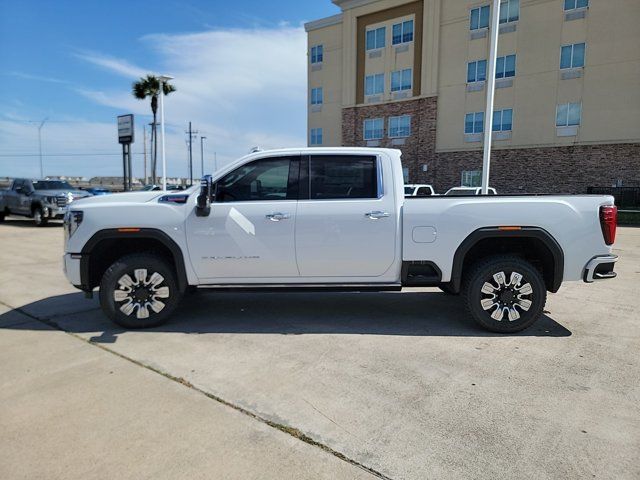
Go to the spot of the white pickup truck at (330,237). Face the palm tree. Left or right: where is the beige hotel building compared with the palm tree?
right

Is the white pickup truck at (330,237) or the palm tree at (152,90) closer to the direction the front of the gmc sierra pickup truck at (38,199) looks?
the white pickup truck

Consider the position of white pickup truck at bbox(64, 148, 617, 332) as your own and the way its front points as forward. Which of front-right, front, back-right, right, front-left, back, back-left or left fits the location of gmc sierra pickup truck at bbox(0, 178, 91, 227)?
front-right

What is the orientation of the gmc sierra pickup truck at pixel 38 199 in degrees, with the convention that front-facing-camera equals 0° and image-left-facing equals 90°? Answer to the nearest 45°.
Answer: approximately 315°

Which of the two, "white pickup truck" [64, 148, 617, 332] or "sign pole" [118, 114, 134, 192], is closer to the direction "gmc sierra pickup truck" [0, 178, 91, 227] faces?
the white pickup truck

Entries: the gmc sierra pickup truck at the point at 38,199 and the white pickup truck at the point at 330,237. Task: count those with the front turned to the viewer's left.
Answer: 1

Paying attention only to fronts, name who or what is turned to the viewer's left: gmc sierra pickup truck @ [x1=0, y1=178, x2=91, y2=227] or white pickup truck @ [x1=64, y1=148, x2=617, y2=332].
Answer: the white pickup truck

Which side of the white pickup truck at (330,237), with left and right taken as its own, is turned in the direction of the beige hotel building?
right

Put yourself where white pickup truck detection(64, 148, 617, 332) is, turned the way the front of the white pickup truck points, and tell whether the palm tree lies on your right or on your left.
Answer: on your right

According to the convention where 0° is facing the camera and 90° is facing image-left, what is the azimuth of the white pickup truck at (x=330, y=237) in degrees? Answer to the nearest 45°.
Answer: approximately 90°
